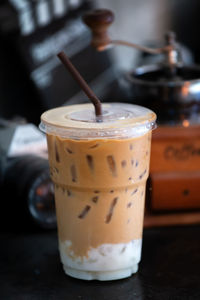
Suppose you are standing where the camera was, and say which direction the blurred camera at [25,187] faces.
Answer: facing the viewer and to the right of the viewer
